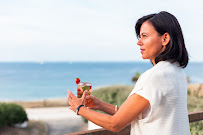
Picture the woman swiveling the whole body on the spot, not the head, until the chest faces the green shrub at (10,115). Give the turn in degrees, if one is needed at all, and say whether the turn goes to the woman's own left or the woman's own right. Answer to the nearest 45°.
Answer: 0° — they already face it

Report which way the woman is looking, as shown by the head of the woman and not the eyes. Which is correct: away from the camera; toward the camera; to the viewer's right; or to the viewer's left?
to the viewer's left
